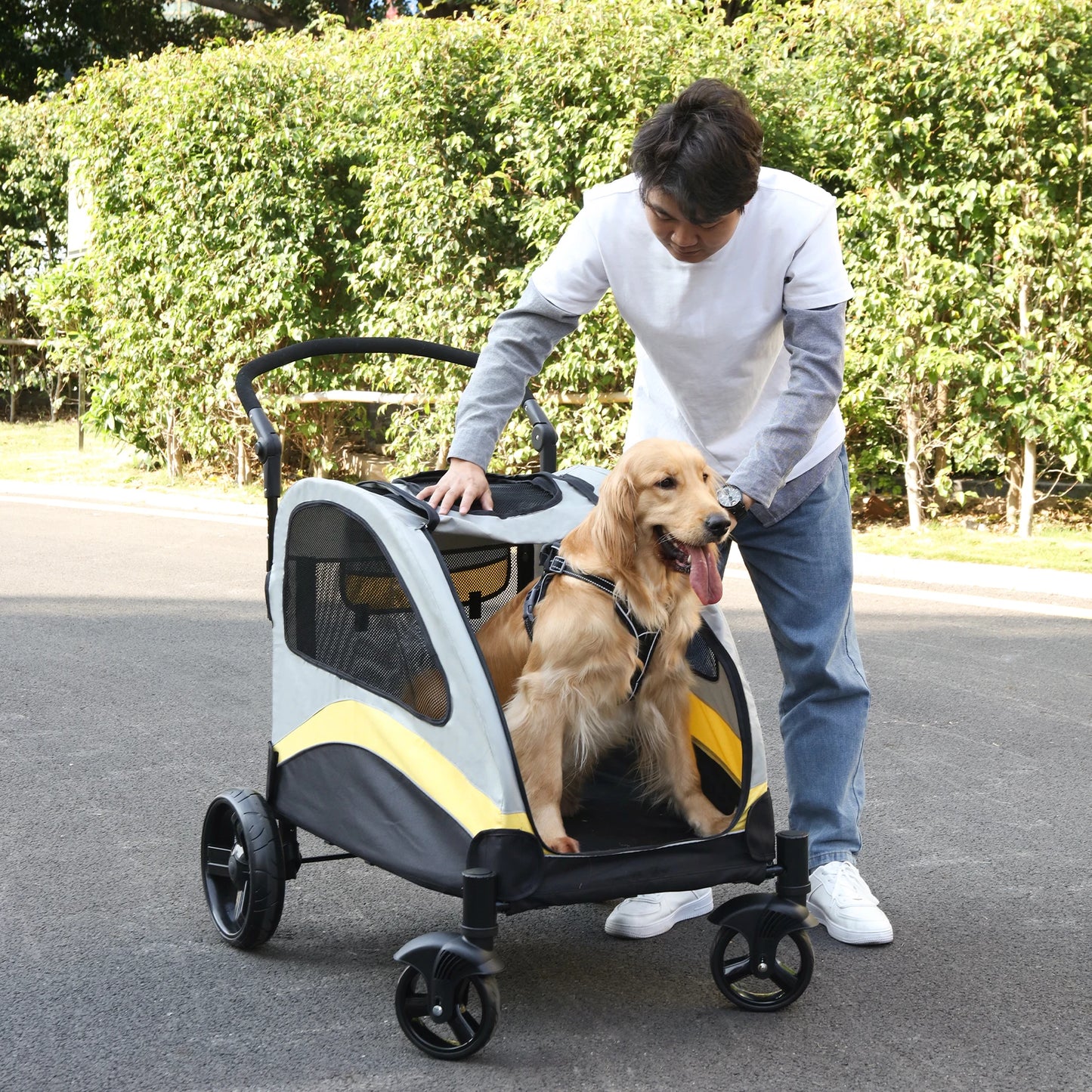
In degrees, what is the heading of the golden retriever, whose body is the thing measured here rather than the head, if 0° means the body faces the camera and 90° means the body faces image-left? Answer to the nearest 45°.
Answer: approximately 315°

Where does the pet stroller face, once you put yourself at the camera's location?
facing the viewer and to the right of the viewer

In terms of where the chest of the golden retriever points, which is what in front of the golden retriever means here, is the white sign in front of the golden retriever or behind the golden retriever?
behind

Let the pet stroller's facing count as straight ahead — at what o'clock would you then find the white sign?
The white sign is roughly at 7 o'clock from the pet stroller.
